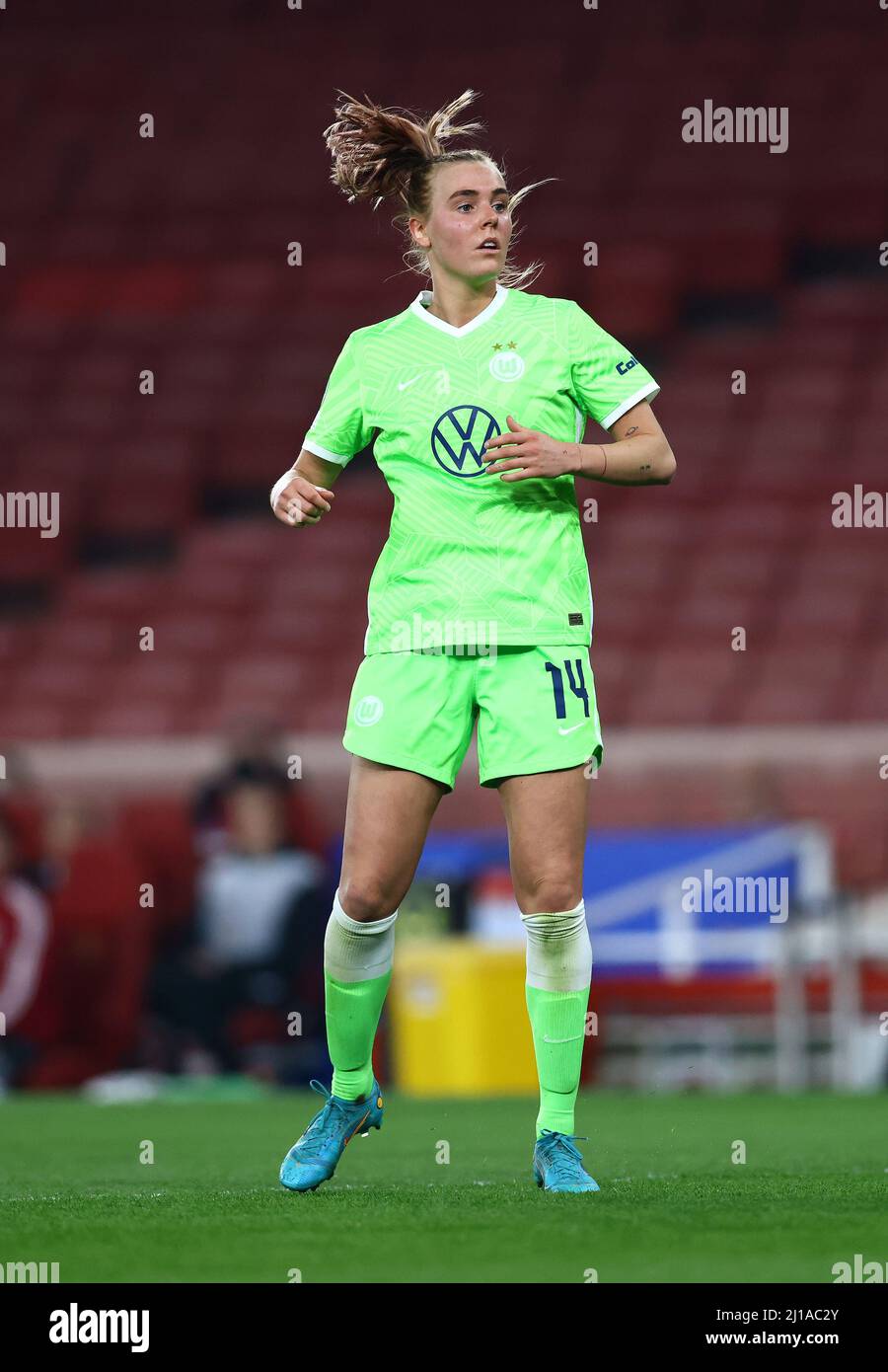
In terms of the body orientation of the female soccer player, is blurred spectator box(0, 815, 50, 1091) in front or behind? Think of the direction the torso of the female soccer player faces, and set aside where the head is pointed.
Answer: behind

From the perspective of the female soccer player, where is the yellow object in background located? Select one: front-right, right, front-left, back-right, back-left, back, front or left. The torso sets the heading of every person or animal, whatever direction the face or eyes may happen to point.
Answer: back

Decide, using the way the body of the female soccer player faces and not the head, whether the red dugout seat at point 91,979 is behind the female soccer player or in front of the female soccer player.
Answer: behind

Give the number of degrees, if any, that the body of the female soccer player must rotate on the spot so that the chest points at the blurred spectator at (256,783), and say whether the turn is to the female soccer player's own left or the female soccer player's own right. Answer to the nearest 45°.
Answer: approximately 180°

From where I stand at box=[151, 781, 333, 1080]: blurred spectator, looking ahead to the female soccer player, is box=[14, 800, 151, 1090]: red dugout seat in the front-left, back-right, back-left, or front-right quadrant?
back-right

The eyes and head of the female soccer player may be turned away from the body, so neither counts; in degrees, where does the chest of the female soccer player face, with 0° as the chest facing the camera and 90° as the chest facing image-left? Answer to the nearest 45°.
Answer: approximately 0°

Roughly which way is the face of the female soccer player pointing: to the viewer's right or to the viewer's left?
to the viewer's right

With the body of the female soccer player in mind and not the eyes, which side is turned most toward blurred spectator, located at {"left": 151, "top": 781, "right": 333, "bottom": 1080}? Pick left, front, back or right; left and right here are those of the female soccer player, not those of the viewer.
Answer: back
